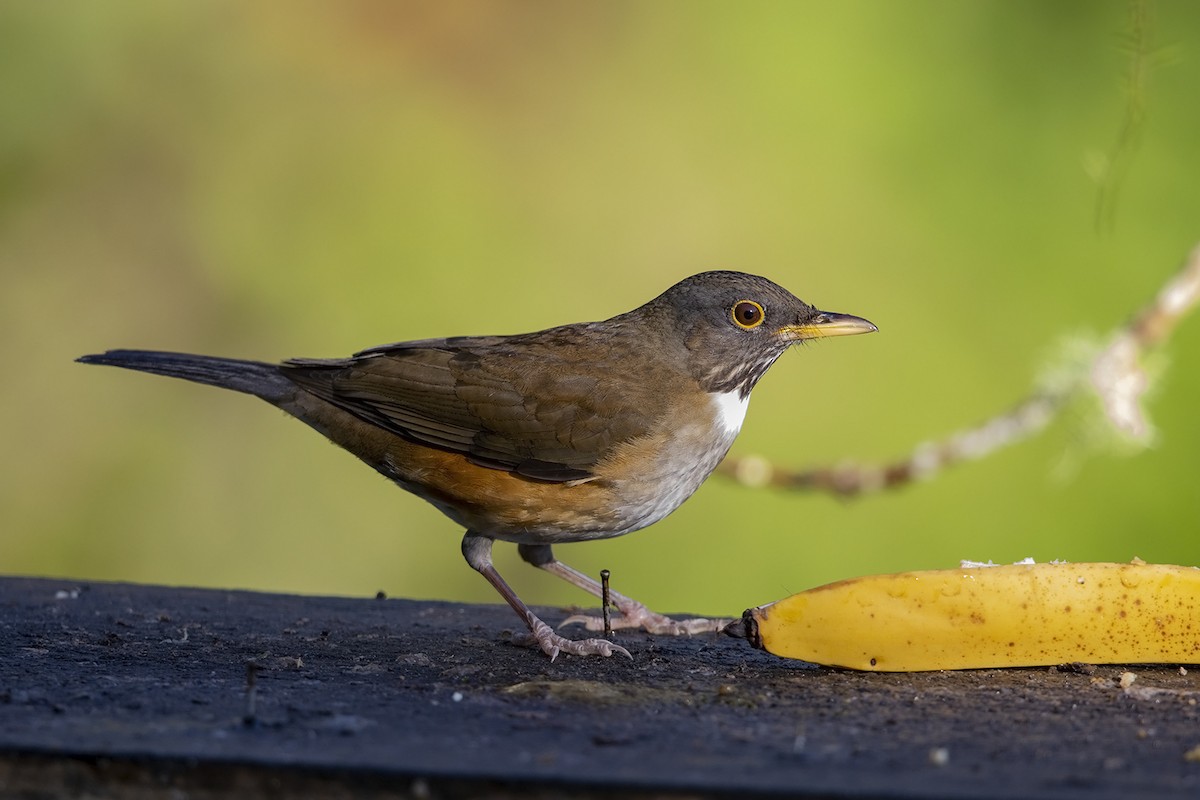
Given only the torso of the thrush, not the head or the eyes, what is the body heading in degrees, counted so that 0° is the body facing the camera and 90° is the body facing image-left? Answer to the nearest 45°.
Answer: approximately 270°
